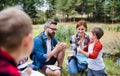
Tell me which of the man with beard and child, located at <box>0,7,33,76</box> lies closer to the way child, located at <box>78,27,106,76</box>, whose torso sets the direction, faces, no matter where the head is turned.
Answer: the man with beard

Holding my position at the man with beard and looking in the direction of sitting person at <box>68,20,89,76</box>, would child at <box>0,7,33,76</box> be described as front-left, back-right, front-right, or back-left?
back-right

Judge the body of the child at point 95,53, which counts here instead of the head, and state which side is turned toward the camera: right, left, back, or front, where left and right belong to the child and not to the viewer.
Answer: left

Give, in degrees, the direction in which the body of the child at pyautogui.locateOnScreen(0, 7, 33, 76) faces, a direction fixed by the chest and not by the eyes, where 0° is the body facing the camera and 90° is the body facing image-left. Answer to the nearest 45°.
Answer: approximately 225°

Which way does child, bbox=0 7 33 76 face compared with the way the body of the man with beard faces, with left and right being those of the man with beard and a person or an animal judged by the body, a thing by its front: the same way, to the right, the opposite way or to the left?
to the left

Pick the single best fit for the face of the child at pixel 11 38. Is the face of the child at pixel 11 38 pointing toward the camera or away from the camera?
away from the camera

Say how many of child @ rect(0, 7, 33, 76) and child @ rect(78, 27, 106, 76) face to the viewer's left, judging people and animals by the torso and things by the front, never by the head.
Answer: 1
